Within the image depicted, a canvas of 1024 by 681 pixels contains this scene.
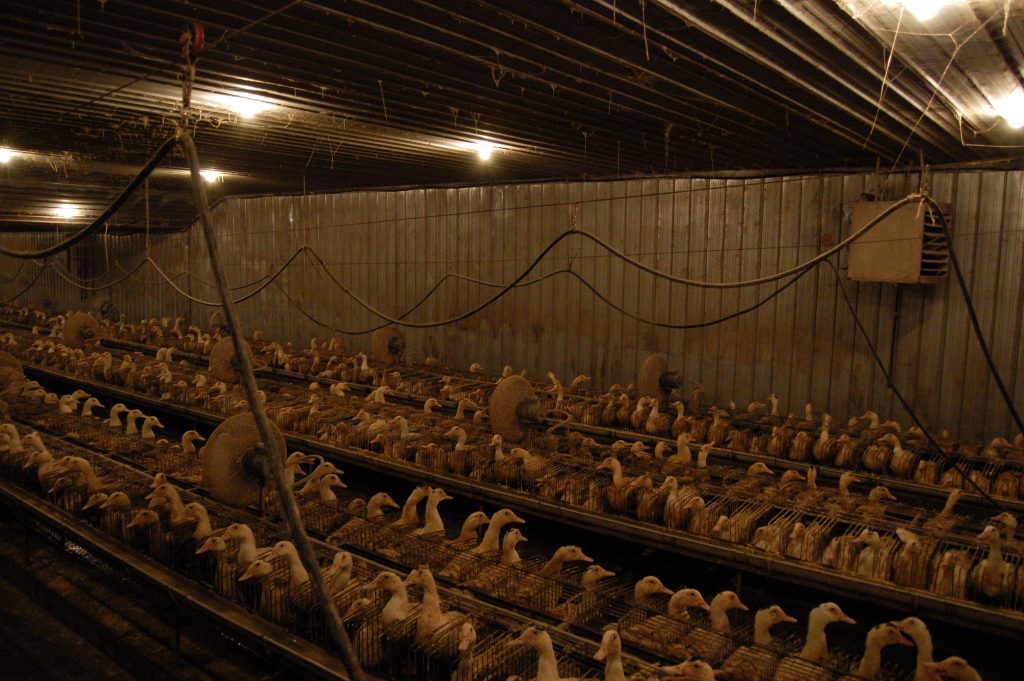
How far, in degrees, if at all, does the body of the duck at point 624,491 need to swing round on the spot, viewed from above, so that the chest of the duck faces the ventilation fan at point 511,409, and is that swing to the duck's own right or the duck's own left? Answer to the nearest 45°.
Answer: approximately 90° to the duck's own right

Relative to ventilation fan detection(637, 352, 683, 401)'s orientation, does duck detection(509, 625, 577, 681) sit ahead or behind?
ahead

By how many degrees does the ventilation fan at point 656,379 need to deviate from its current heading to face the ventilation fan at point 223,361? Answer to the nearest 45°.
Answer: approximately 45° to its right

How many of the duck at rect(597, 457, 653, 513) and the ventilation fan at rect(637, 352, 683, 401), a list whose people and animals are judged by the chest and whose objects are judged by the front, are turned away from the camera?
0

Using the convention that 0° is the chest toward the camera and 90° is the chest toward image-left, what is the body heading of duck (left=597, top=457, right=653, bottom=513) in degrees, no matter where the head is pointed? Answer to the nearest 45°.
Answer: approximately 45°

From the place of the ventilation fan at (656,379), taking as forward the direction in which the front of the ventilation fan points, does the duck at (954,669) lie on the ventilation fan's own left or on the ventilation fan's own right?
on the ventilation fan's own left

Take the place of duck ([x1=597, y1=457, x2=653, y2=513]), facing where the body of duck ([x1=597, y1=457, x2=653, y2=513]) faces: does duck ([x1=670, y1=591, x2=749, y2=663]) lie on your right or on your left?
on your left

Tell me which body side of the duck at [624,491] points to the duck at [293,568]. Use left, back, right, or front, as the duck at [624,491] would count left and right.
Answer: front

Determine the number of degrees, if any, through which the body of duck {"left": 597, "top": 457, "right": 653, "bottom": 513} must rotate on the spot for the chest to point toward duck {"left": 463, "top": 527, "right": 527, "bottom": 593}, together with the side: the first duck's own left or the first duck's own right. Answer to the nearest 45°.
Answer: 0° — it already faces it

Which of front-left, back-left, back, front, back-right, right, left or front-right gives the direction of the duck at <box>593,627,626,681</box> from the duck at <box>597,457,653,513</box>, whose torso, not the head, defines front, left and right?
front-left
